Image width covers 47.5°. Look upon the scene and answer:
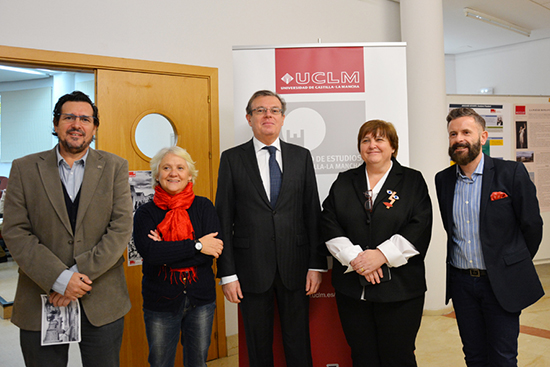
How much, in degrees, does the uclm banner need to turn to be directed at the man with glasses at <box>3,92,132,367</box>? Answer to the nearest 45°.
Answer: approximately 45° to its right

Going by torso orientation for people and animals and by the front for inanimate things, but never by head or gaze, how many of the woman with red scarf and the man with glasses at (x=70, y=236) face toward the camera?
2

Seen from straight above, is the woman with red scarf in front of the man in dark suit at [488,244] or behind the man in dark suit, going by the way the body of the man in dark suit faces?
in front

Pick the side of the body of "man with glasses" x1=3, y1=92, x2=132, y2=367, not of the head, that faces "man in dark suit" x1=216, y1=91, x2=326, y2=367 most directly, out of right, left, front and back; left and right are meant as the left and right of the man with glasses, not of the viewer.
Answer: left
